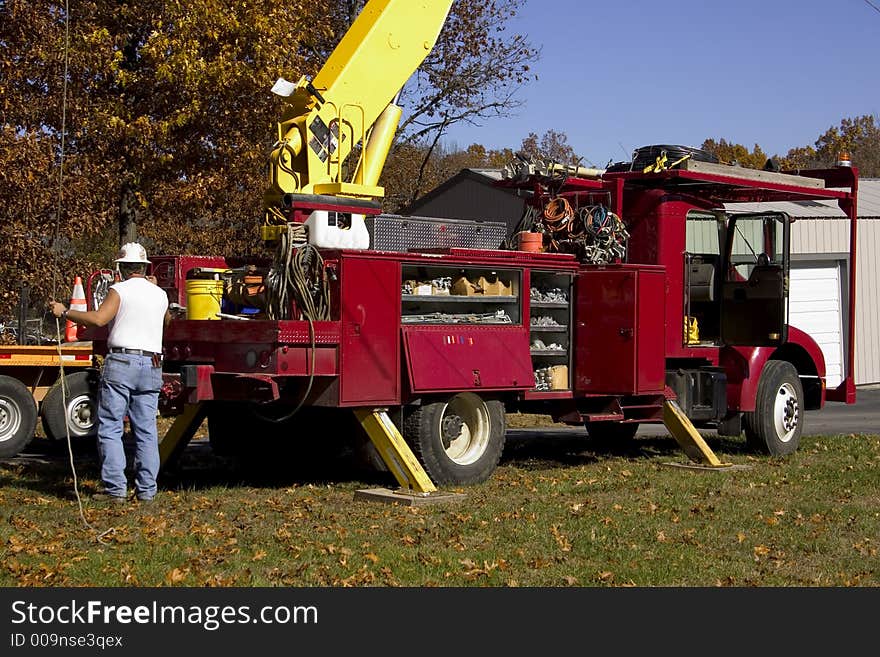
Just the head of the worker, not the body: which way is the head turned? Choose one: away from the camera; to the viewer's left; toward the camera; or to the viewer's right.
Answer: away from the camera

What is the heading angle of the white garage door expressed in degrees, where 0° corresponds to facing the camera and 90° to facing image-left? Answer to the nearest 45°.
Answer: approximately 0°

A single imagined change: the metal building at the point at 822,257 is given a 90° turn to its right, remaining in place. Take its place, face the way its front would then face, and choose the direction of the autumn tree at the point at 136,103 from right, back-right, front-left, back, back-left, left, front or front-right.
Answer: front-left

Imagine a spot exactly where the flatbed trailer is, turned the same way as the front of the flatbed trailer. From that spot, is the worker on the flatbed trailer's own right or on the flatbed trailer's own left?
on the flatbed trailer's own right

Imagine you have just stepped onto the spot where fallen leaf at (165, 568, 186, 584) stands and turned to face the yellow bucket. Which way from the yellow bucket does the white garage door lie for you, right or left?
right

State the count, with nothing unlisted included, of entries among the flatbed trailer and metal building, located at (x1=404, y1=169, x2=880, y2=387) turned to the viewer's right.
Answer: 1

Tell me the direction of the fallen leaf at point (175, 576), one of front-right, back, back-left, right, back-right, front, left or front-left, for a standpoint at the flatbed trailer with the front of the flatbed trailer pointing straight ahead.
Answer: right

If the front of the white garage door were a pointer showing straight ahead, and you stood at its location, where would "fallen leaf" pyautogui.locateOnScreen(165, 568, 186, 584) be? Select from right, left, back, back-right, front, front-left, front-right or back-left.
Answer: front

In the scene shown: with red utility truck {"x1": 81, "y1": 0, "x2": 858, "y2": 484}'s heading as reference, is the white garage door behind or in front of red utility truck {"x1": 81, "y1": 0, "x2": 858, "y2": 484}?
in front

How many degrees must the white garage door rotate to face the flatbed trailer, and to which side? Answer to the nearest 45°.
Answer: approximately 45° to its right

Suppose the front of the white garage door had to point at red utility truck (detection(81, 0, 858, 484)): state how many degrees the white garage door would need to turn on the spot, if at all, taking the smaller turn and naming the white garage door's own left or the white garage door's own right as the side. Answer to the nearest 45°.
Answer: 0° — it already faces it

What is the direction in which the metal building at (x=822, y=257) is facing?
toward the camera

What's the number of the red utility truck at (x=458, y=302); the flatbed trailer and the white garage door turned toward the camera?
1

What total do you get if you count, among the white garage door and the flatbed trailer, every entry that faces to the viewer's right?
1

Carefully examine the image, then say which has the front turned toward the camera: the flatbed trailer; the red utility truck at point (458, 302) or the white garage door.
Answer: the white garage door

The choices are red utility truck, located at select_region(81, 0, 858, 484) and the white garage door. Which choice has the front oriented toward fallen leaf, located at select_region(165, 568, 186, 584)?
the white garage door

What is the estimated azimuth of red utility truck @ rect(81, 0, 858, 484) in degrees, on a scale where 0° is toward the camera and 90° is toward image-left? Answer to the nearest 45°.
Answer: approximately 225°
